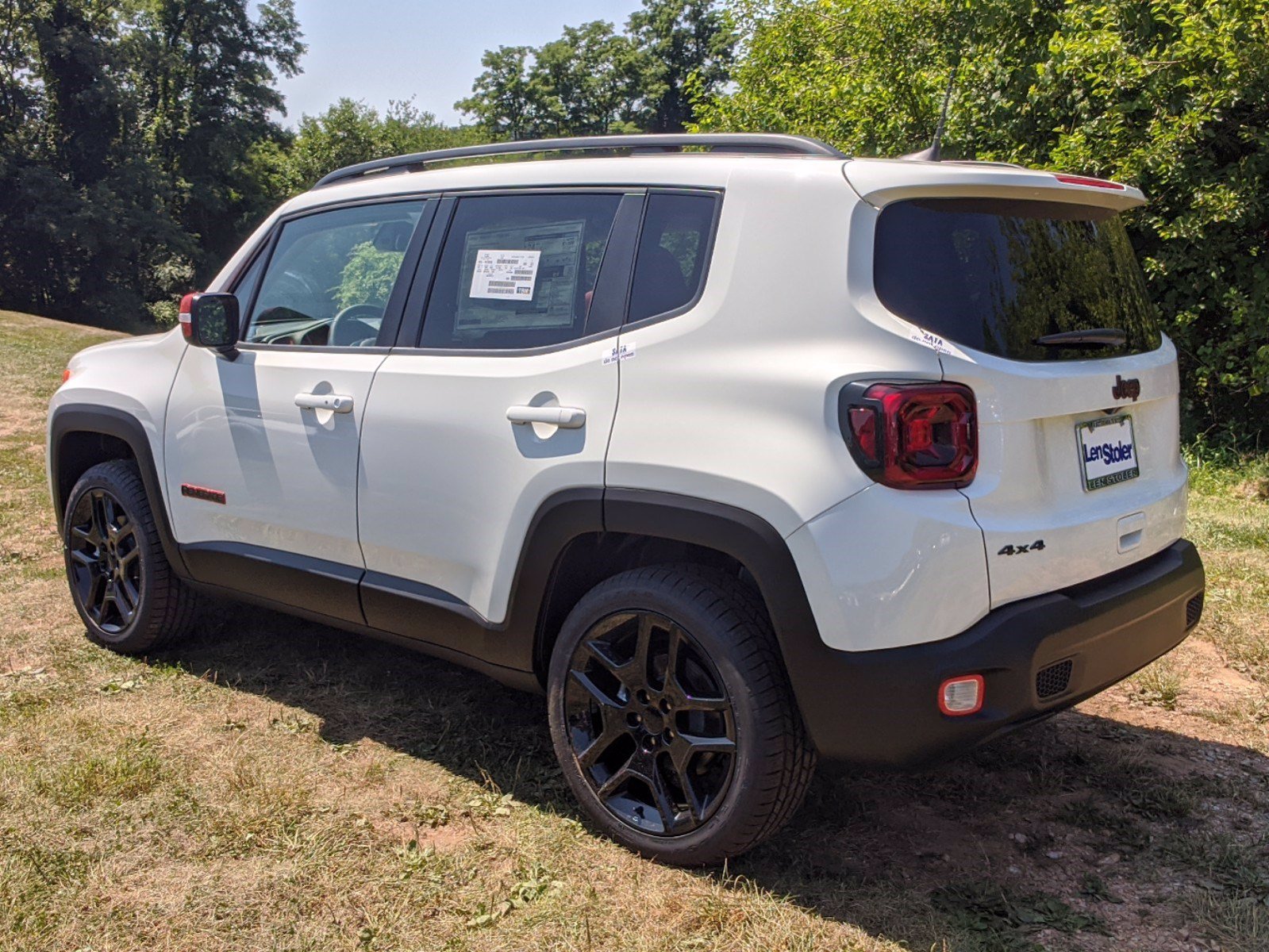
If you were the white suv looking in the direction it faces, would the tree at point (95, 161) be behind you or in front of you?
in front

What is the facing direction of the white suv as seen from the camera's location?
facing away from the viewer and to the left of the viewer

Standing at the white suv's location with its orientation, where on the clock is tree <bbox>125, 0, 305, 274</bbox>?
The tree is roughly at 1 o'clock from the white suv.

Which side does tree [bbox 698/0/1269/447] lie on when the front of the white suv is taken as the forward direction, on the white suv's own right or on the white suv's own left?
on the white suv's own right

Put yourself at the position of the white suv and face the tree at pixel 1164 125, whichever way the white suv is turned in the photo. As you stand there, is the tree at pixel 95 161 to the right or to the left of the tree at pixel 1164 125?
left
